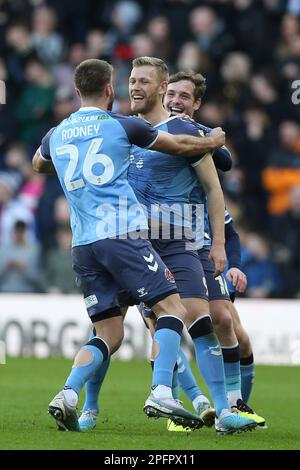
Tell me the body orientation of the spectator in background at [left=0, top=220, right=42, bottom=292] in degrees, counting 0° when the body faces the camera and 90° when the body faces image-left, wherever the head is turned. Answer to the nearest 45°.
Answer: approximately 0°

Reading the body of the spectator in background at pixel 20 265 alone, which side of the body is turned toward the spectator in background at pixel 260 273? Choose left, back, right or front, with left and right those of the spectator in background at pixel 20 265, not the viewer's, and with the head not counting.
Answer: left

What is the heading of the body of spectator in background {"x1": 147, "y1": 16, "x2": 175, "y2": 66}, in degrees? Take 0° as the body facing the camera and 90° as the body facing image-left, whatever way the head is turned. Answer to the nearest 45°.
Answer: approximately 0°

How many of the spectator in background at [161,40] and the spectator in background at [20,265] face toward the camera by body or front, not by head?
2
